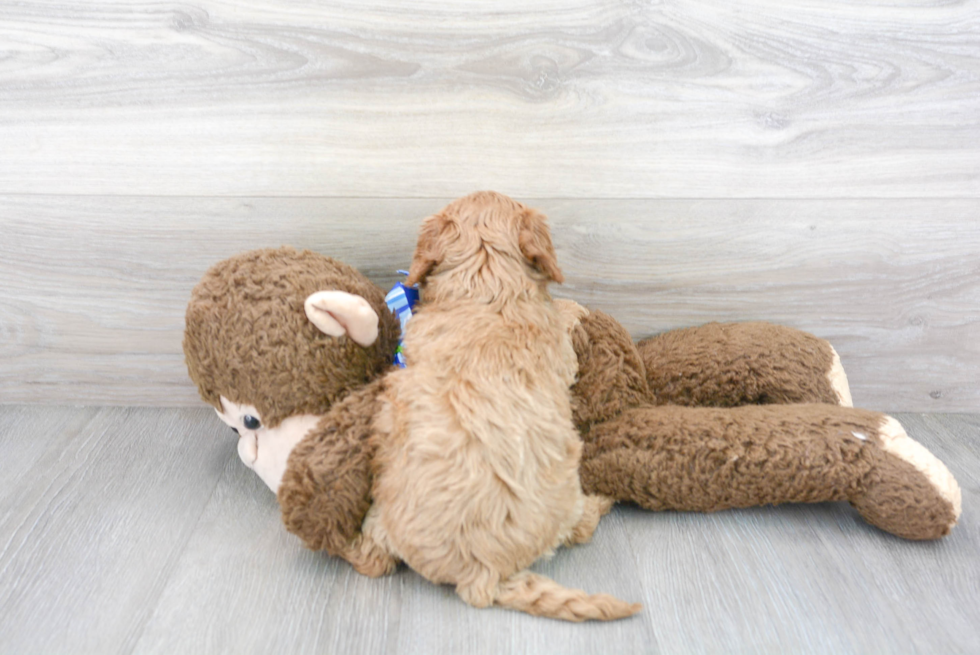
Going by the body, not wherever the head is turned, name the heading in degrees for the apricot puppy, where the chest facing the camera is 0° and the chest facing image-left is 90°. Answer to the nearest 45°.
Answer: approximately 180°
